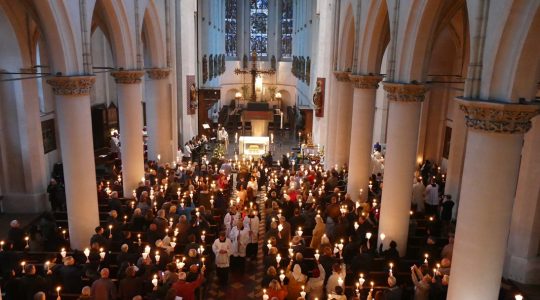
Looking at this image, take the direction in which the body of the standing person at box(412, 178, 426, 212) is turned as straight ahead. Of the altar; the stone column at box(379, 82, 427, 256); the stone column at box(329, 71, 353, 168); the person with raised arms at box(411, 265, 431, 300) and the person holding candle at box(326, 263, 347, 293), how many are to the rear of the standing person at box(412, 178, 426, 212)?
3

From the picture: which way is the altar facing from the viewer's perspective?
toward the camera

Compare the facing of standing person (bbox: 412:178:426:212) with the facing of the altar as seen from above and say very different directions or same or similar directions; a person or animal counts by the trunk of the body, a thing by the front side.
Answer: very different directions

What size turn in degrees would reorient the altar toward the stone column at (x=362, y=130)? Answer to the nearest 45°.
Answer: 0° — it already faces it

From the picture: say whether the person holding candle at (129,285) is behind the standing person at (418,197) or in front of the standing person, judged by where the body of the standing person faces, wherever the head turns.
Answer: behind

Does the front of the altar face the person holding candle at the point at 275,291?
yes

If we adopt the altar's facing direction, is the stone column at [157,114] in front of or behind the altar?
in front

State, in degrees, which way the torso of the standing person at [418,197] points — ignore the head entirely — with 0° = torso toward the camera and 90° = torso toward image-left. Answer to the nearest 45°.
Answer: approximately 180°

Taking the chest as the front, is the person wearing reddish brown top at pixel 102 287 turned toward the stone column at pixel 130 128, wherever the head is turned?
yes

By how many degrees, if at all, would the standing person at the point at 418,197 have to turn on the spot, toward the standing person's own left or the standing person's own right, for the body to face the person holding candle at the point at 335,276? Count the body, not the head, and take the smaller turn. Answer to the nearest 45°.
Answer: approximately 180°

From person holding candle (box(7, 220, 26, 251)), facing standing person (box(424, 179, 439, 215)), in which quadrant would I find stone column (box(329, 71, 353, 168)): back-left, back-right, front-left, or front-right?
front-left

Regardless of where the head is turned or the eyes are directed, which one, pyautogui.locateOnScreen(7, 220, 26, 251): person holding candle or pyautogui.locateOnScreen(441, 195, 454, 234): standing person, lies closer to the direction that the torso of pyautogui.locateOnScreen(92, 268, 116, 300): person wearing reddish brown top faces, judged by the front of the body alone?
the person holding candle

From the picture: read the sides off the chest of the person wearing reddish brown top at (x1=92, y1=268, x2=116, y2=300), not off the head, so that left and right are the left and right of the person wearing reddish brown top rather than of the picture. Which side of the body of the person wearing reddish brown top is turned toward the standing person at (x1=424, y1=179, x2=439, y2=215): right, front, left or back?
right

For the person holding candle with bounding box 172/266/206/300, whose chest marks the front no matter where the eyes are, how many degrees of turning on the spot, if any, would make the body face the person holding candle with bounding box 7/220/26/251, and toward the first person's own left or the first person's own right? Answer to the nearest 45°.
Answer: approximately 45° to the first person's own left

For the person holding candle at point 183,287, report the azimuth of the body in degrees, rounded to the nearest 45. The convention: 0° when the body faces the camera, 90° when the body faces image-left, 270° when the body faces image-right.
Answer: approximately 180°

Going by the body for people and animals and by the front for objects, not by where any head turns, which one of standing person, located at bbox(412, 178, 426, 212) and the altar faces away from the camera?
the standing person
